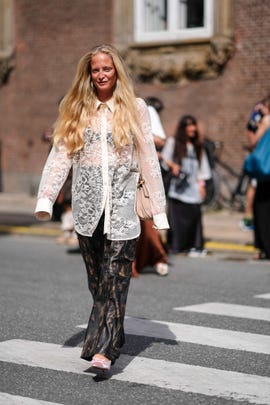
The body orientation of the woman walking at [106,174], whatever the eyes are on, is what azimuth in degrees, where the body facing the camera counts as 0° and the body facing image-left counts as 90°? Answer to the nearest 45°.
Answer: approximately 0°

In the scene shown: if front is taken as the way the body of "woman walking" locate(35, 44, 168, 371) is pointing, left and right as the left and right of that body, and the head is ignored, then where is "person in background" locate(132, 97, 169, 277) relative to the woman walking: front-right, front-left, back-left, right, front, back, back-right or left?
back

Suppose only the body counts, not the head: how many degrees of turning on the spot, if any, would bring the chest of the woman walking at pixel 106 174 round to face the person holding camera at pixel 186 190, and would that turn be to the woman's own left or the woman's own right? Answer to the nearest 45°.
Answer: approximately 180°

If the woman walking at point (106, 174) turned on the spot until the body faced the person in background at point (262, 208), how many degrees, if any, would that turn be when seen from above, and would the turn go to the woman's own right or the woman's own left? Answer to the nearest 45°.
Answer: approximately 180°

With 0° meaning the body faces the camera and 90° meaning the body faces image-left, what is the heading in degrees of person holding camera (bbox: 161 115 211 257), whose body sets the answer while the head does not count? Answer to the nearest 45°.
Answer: approximately 315°

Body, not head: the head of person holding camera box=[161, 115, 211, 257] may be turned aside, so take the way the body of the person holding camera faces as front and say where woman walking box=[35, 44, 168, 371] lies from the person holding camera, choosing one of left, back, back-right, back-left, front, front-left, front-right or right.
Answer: front-right
